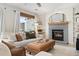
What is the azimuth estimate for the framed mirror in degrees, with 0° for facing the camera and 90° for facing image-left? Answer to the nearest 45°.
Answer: approximately 0°

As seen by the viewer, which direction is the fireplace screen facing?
toward the camera

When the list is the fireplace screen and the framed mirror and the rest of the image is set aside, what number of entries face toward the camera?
2
